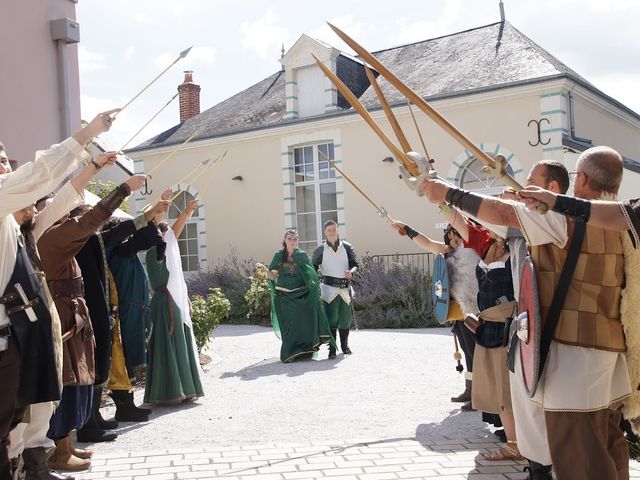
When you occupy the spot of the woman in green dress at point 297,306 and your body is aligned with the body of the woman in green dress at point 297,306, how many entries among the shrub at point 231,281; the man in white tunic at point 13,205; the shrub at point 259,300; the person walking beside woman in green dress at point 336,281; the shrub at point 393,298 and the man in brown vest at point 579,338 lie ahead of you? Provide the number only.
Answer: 2

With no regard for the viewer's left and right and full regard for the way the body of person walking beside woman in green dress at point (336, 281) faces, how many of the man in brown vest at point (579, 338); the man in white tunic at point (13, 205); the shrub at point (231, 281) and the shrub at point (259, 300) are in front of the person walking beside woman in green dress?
2

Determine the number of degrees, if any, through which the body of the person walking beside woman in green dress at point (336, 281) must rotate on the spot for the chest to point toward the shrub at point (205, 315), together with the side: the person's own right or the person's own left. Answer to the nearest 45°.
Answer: approximately 45° to the person's own right

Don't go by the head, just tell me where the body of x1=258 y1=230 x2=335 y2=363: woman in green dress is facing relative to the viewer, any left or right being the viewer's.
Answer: facing the viewer

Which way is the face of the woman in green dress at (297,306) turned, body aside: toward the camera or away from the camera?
toward the camera

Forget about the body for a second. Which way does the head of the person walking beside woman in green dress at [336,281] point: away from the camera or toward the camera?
toward the camera

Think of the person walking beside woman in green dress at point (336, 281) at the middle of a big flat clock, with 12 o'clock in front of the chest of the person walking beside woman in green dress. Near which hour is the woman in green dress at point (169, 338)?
The woman in green dress is roughly at 1 o'clock from the person walking beside woman in green dress.

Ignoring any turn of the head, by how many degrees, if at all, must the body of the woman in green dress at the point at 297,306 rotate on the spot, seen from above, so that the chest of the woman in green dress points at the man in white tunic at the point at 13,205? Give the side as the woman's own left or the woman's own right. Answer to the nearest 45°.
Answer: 0° — they already face them

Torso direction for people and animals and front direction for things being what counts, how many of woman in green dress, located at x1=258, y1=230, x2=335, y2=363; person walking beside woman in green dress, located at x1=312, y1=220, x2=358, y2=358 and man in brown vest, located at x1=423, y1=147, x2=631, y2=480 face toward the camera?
2

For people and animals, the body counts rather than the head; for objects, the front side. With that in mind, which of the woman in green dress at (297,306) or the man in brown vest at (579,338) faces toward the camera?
the woman in green dress

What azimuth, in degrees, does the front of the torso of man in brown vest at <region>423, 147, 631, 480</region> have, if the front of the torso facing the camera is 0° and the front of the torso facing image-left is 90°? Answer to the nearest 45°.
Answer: approximately 135°

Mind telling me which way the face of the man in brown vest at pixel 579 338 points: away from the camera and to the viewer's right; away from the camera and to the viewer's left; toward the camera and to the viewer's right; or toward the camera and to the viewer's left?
away from the camera and to the viewer's left

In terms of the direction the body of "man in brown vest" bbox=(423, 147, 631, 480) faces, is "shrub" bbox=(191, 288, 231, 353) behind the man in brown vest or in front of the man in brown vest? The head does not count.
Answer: in front

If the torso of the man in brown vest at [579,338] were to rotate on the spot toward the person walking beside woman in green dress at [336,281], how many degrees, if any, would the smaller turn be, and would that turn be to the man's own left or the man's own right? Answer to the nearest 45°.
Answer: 0° — they already face them

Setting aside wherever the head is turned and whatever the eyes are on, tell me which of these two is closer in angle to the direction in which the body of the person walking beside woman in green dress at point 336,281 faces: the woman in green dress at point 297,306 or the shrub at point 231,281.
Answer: the woman in green dress

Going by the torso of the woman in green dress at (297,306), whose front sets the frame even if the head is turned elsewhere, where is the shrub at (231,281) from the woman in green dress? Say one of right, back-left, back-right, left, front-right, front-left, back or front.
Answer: back

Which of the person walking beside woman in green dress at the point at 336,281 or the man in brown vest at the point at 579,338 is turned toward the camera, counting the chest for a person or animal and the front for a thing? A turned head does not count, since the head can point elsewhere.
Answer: the person walking beside woman in green dress
